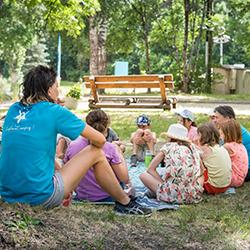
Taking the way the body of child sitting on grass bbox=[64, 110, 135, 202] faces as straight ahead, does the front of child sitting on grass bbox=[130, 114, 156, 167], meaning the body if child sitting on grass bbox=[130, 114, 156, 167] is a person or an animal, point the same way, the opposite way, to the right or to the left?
the opposite way

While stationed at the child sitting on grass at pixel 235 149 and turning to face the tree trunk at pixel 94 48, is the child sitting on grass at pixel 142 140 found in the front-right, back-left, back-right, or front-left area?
front-left

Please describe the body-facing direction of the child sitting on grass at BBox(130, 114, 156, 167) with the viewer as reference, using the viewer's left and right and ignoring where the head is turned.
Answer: facing the viewer

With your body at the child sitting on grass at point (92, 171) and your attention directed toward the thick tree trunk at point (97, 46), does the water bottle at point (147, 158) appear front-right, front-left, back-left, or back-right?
front-right

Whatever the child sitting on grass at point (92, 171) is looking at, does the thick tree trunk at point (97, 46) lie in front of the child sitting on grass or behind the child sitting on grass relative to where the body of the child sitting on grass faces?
in front

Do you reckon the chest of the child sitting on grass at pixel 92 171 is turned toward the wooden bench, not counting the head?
yes

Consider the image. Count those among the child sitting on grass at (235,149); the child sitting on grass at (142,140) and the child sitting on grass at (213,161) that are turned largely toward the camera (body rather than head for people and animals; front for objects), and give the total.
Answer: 1

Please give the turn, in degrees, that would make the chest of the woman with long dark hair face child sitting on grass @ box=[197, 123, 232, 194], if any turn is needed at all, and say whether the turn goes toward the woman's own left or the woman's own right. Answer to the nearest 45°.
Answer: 0° — they already face them

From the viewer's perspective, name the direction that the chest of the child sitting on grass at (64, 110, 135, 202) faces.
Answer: away from the camera

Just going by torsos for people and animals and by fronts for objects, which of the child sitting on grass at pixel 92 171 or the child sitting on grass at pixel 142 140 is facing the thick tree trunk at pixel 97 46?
the child sitting on grass at pixel 92 171
